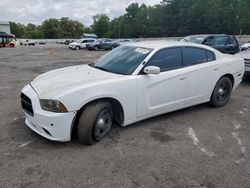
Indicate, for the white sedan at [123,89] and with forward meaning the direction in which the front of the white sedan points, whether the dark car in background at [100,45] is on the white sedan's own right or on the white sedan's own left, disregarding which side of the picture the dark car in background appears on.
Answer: on the white sedan's own right

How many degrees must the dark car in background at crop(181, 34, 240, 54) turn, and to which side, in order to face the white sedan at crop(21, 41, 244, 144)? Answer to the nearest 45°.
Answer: approximately 45° to its left

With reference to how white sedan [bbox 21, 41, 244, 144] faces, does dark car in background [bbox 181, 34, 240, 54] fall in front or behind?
behind

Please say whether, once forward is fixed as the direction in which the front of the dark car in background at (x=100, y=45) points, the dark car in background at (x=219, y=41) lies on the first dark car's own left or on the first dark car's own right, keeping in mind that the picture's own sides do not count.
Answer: on the first dark car's own left
